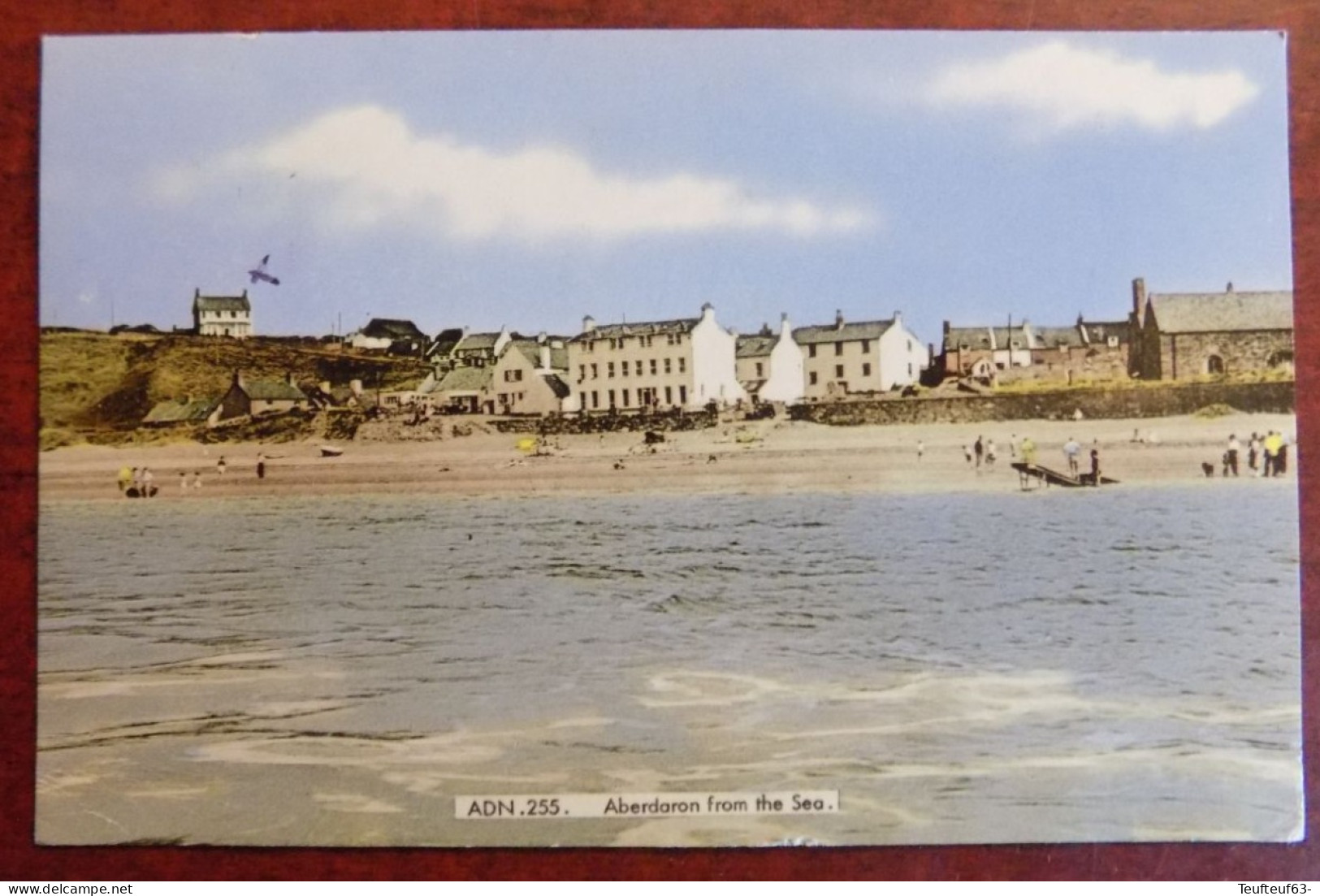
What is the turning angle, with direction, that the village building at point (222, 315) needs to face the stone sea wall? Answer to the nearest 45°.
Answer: approximately 90° to its left

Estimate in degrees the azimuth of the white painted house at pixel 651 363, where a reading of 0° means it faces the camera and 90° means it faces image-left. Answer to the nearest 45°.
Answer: approximately 45°

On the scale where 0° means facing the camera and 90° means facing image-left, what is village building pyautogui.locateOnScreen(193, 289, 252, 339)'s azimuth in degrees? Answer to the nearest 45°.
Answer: approximately 0°

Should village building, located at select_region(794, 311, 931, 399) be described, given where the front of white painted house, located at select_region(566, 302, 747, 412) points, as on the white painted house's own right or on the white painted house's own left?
on the white painted house's own left
